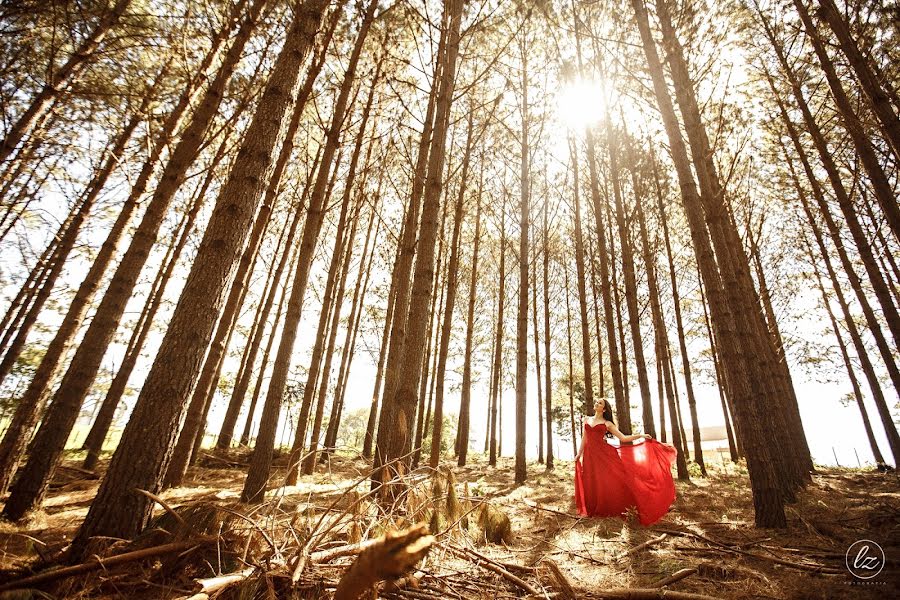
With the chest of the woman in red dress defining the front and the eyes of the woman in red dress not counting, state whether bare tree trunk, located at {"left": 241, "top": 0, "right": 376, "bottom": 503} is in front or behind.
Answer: in front

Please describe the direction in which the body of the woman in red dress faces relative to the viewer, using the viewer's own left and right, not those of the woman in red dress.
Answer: facing the viewer and to the left of the viewer

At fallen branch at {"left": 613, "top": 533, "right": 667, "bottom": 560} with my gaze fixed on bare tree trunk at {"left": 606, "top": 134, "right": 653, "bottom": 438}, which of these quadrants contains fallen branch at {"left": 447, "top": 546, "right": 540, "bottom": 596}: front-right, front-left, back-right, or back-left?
back-left

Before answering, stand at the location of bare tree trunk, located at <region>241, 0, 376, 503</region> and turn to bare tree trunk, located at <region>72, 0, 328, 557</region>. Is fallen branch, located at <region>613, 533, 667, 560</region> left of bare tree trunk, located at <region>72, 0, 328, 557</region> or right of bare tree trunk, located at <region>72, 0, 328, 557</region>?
left

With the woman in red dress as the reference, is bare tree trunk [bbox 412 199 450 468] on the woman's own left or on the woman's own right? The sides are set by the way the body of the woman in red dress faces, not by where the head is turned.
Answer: on the woman's own right

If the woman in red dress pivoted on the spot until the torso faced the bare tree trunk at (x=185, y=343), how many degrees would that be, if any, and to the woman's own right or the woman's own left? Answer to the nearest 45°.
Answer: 0° — they already face it

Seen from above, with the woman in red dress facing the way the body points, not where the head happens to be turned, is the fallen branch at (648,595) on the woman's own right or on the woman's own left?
on the woman's own left

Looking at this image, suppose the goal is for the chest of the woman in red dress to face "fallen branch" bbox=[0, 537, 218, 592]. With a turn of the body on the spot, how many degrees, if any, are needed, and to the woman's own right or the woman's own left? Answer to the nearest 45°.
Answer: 0° — they already face it

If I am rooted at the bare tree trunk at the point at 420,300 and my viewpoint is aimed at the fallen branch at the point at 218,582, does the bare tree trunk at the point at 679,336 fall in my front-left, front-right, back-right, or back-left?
back-left
